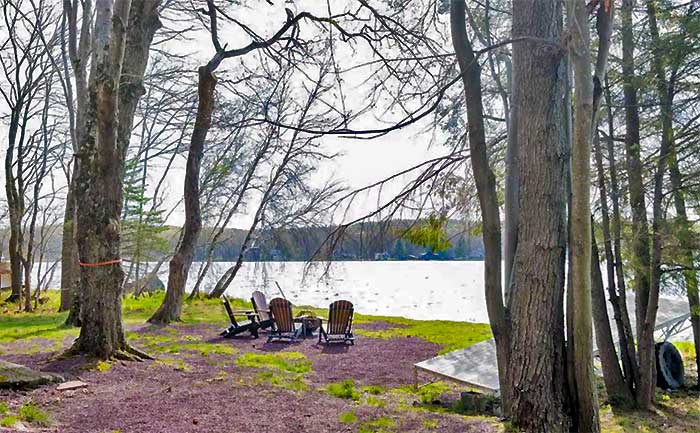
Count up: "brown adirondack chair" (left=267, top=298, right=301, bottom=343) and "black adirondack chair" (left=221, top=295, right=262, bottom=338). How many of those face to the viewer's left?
0

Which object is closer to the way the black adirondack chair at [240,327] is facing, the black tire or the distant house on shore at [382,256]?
the black tire

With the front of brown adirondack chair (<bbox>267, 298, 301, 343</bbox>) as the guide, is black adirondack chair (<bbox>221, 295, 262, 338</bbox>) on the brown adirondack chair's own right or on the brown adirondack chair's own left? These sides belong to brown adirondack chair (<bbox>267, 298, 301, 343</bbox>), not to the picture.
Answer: on the brown adirondack chair's own left

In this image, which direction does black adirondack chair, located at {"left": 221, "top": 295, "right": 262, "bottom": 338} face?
to the viewer's right

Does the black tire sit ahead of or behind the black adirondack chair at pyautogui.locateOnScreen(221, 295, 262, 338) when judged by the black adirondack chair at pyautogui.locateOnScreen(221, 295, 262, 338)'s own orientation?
ahead

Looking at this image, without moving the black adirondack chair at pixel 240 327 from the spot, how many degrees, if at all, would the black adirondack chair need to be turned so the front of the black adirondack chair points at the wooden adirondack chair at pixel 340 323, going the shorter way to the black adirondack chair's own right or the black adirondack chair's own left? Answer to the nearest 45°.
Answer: approximately 45° to the black adirondack chair's own right

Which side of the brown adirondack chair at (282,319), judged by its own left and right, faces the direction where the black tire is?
right

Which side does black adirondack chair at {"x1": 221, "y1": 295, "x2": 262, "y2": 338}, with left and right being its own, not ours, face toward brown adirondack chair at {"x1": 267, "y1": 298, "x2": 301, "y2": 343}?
front

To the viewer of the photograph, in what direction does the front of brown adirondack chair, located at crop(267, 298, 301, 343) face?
facing away from the viewer and to the right of the viewer
